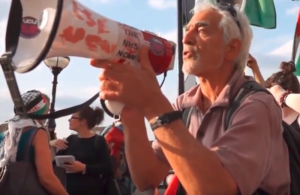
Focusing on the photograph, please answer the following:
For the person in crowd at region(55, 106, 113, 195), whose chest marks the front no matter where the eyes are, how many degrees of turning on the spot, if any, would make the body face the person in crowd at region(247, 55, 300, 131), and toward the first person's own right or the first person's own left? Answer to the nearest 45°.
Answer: approximately 90° to the first person's own left

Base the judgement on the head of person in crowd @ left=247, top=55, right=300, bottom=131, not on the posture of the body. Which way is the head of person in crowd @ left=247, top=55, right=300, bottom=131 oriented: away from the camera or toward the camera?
away from the camera

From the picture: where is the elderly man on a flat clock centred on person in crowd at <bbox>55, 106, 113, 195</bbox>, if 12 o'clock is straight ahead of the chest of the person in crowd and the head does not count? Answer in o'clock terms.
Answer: The elderly man is roughly at 10 o'clock from the person in crowd.

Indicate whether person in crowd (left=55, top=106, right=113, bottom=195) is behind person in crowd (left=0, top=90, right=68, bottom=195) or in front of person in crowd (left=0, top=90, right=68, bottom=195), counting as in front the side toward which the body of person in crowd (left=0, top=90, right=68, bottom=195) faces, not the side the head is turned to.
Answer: in front

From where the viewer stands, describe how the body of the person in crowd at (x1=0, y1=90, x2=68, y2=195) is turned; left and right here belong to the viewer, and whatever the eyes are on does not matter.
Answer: facing away from the viewer and to the right of the viewer

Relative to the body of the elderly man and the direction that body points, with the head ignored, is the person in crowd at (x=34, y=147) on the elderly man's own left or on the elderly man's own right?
on the elderly man's own right

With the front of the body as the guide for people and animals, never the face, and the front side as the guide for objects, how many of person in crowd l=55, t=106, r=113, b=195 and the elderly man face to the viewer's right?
0

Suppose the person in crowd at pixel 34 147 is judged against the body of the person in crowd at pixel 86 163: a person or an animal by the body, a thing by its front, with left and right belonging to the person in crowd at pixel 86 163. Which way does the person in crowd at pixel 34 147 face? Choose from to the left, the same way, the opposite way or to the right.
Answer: the opposite way
